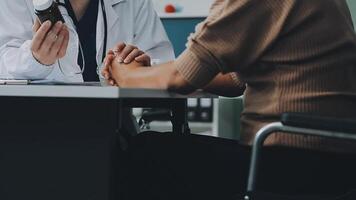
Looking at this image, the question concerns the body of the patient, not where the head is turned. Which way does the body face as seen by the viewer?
to the viewer's left

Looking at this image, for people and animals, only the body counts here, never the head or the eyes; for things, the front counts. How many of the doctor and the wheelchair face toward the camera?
1

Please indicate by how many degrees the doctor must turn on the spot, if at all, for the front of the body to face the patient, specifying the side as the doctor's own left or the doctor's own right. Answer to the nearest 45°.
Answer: approximately 45° to the doctor's own left

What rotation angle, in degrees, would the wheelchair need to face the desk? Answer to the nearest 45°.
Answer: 0° — it already faces it

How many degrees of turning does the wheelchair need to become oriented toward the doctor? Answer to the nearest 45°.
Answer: approximately 45° to its right

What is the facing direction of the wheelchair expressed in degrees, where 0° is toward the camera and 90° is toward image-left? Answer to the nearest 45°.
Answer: approximately 90°

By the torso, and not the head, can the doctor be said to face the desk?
yes
